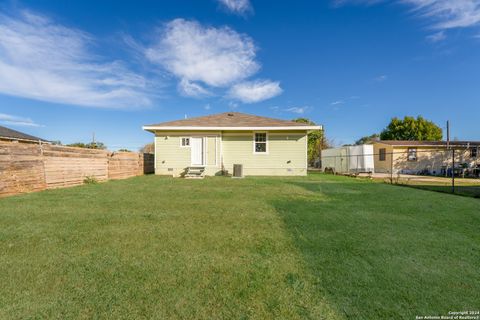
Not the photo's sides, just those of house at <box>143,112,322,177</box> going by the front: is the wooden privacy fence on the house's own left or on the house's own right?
on the house's own left

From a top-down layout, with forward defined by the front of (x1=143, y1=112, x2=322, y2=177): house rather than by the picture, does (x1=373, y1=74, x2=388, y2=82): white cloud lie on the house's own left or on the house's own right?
on the house's own right

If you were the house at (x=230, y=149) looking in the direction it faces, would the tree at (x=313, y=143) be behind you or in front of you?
in front

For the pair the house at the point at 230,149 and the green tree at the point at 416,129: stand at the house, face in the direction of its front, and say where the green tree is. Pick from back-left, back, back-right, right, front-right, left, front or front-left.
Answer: front-right

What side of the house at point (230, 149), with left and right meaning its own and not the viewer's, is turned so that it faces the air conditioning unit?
back

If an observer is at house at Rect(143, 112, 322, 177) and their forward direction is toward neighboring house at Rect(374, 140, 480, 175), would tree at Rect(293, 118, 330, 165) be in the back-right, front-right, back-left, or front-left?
front-left

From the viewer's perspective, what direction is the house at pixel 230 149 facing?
away from the camera

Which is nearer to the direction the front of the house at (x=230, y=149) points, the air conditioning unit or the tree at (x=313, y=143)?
the tree
